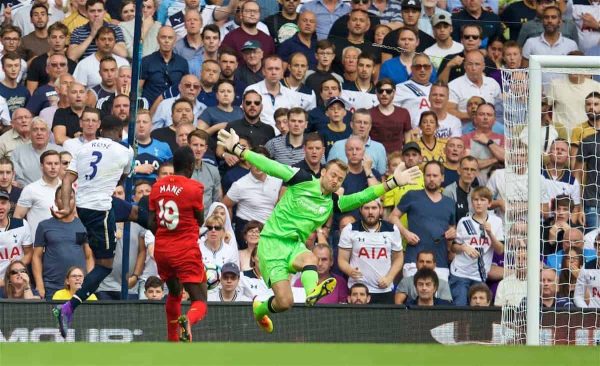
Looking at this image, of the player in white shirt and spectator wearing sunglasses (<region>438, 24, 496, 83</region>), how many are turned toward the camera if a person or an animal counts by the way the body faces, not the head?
1

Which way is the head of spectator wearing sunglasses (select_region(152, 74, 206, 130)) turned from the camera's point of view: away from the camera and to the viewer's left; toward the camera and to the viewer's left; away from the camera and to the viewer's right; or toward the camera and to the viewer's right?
toward the camera and to the viewer's right

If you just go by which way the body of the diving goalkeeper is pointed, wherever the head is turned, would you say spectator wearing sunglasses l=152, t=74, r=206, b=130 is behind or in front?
behind

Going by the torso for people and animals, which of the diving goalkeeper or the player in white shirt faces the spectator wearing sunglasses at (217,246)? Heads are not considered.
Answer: the player in white shirt

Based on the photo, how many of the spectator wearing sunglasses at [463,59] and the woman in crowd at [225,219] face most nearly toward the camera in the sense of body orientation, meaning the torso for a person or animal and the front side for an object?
2

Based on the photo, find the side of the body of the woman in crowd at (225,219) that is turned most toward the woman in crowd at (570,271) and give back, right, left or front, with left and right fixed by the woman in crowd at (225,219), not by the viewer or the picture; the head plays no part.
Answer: left

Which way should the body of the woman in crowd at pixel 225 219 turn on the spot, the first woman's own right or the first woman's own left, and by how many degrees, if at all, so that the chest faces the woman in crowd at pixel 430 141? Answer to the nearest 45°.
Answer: approximately 90° to the first woman's own left

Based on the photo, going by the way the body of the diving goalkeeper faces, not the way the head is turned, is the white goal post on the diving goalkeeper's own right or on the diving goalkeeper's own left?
on the diving goalkeeper's own left

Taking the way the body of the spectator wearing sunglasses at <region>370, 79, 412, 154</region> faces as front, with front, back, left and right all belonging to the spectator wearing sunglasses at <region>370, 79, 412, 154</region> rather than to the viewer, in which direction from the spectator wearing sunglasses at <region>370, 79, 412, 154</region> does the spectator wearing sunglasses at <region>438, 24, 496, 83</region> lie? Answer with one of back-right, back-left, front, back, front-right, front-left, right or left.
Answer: back-left
